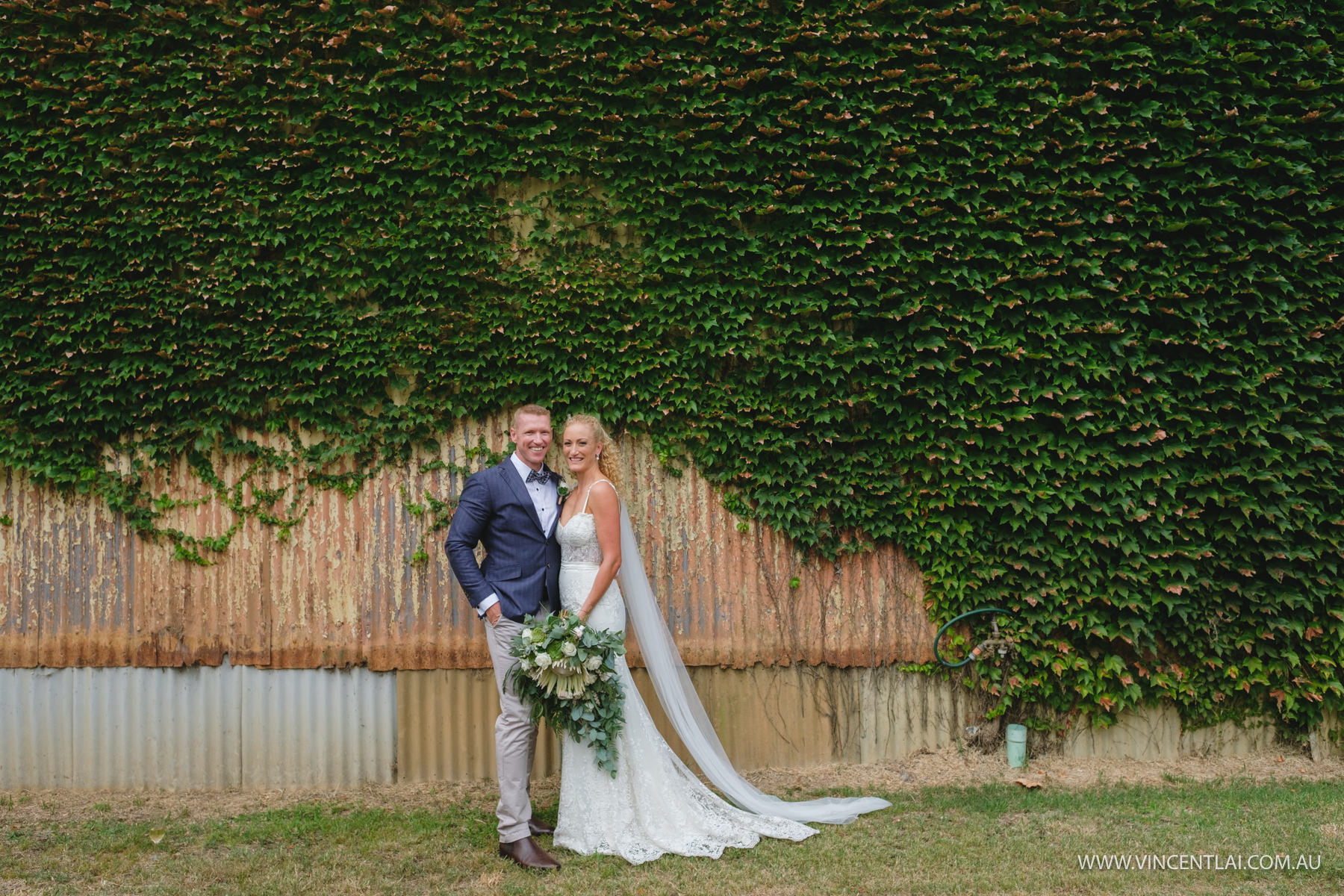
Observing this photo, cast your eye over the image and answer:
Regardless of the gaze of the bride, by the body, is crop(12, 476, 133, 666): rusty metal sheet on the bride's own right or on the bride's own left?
on the bride's own right

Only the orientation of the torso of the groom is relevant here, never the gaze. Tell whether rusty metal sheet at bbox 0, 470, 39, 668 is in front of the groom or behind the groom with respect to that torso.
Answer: behind

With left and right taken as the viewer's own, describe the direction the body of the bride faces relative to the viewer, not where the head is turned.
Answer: facing the viewer and to the left of the viewer

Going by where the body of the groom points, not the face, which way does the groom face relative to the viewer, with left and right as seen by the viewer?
facing the viewer and to the right of the viewer

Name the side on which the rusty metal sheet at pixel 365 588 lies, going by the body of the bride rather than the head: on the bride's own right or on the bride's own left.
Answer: on the bride's own right

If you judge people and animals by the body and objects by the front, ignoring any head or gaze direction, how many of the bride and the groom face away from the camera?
0

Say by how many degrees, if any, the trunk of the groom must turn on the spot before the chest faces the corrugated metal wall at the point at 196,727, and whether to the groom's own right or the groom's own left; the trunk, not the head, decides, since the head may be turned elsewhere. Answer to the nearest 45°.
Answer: approximately 180°
